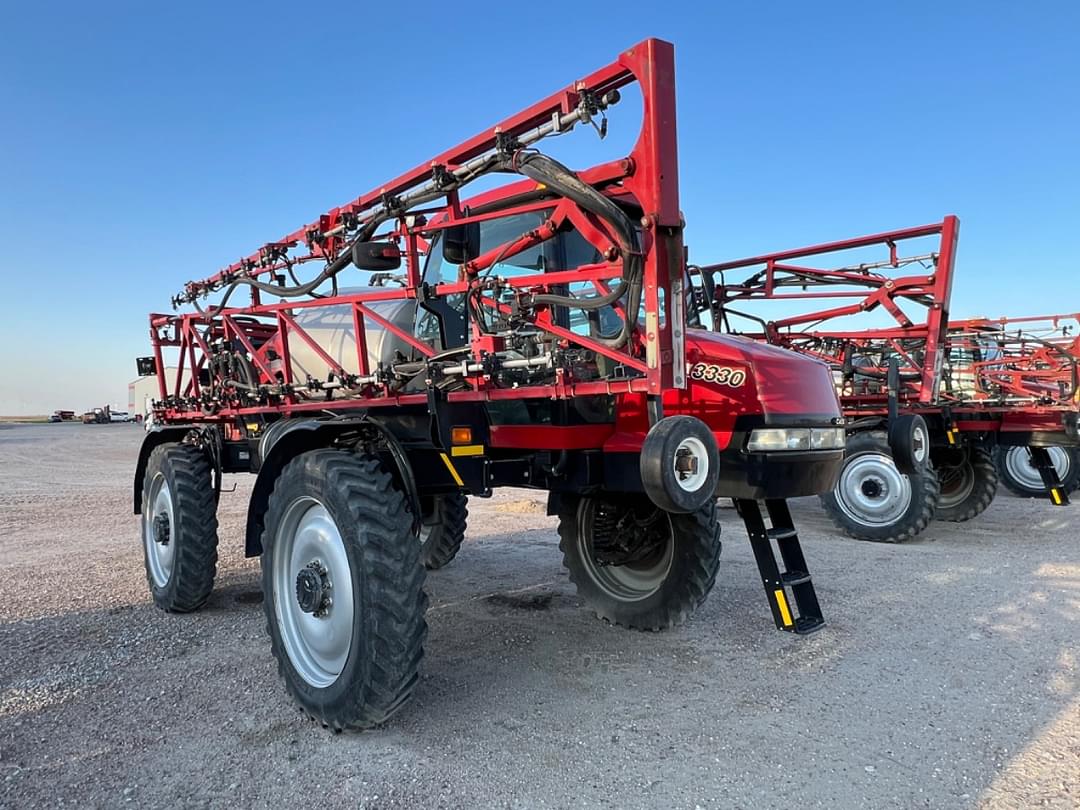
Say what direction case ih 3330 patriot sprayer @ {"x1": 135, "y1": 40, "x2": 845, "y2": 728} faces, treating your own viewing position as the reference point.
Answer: facing the viewer and to the right of the viewer
